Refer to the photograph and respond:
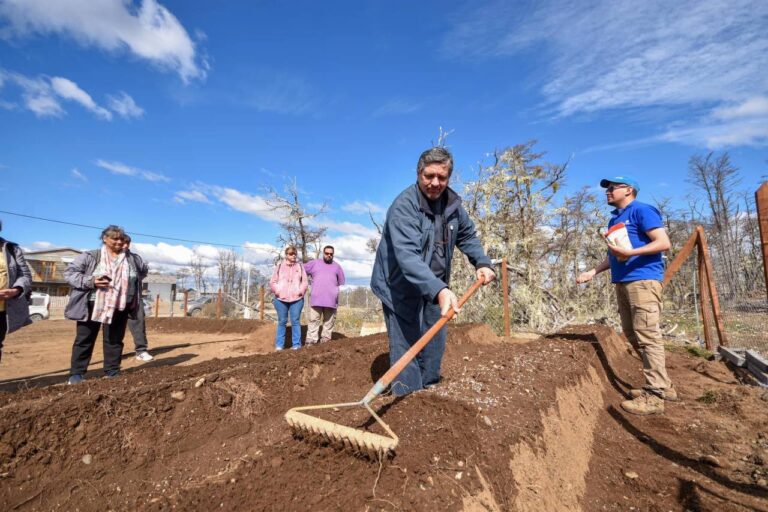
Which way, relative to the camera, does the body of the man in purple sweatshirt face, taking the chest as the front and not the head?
toward the camera

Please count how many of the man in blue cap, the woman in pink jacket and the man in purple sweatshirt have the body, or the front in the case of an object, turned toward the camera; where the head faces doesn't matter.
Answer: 2

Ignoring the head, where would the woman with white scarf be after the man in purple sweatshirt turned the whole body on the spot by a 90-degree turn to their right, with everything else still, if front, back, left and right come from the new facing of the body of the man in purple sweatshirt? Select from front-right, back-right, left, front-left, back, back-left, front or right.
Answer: front-left

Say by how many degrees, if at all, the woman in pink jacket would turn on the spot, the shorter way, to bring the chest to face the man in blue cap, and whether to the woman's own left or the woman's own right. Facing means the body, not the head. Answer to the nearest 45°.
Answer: approximately 45° to the woman's own left

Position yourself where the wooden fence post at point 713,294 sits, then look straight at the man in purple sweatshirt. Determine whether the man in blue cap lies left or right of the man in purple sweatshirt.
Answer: left

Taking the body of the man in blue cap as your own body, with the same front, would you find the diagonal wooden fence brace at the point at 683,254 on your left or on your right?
on your right

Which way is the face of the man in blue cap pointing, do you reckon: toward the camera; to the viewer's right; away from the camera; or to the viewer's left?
to the viewer's left

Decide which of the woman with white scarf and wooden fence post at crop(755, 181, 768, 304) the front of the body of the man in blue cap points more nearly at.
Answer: the woman with white scarf

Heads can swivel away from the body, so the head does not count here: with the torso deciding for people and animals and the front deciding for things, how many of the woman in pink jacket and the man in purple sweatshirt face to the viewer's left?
0

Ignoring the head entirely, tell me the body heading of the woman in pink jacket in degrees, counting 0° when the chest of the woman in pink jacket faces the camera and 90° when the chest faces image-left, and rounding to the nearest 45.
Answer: approximately 0°

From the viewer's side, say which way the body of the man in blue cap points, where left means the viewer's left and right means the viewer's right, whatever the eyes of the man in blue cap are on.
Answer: facing to the left of the viewer

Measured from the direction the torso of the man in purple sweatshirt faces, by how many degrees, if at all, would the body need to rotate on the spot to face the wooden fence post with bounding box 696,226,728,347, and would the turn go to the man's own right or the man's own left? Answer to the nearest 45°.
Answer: approximately 90° to the man's own left

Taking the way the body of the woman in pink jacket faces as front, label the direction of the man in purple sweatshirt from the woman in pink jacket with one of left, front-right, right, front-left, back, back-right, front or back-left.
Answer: left
